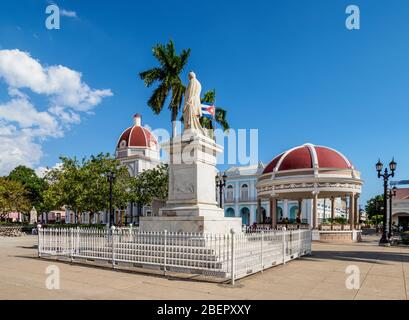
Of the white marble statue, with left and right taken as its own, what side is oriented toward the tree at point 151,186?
right

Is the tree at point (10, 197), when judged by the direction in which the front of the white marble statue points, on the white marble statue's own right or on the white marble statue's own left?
on the white marble statue's own right
